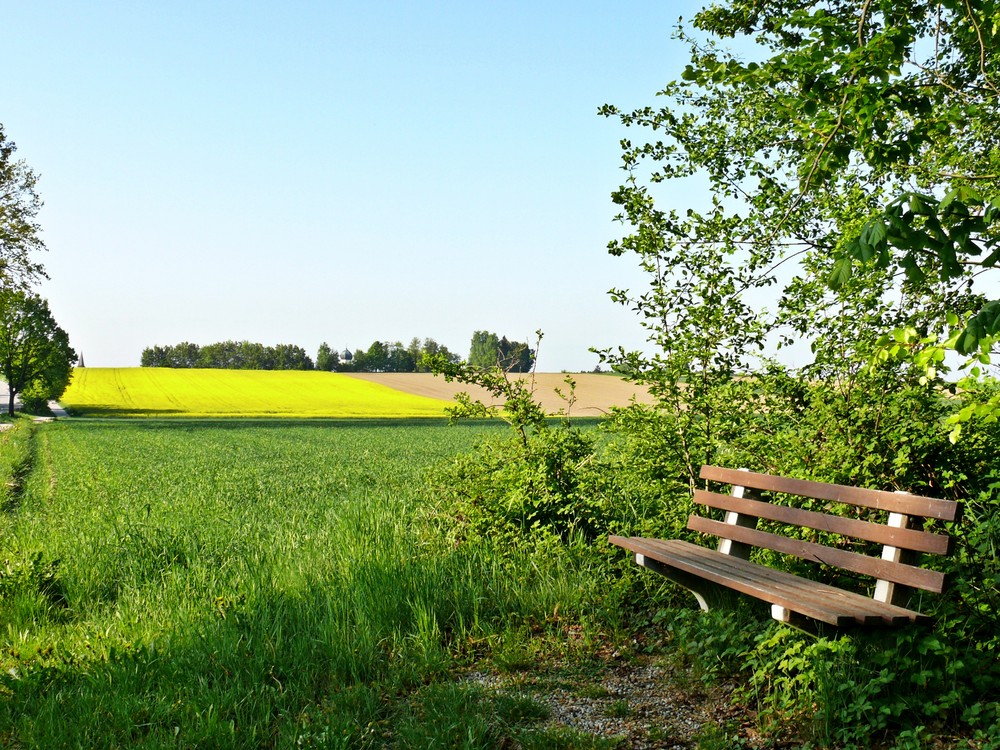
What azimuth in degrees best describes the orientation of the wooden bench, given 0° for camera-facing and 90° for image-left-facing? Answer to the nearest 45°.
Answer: approximately 45°

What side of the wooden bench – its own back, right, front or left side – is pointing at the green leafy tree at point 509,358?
right
